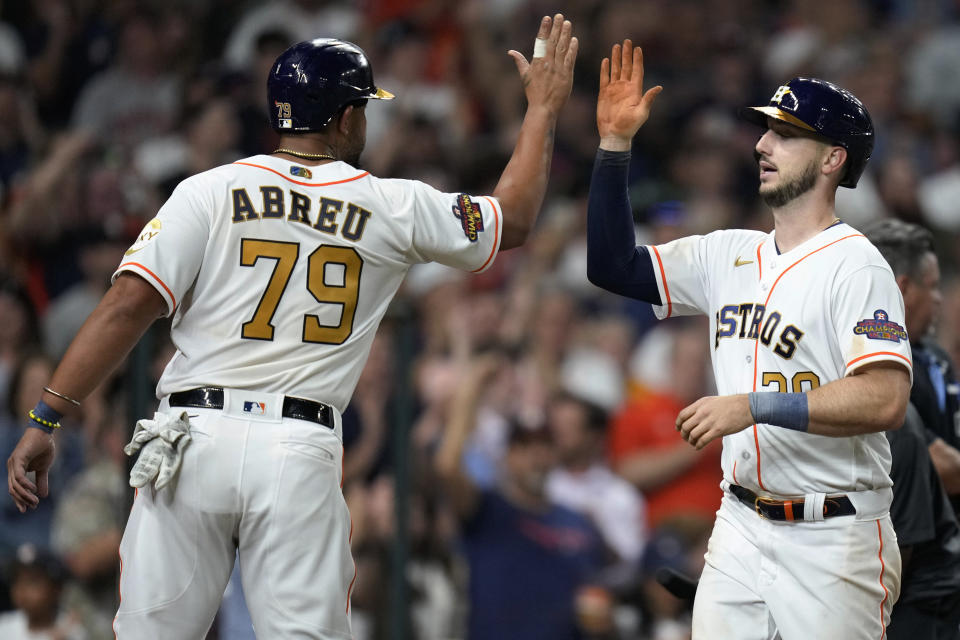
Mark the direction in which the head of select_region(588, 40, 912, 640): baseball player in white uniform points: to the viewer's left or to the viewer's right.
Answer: to the viewer's left

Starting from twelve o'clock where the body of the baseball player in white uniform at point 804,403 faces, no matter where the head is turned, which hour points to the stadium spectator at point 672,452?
The stadium spectator is roughly at 4 o'clock from the baseball player in white uniform.

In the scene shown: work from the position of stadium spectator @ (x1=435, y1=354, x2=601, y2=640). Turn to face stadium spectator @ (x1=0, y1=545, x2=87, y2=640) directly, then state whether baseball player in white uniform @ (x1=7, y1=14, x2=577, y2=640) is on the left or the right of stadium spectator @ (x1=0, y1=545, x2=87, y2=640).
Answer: left

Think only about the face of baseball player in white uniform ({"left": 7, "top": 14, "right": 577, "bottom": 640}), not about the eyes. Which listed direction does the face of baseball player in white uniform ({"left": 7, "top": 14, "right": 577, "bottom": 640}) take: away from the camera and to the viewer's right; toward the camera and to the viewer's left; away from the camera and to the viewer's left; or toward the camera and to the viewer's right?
away from the camera and to the viewer's right

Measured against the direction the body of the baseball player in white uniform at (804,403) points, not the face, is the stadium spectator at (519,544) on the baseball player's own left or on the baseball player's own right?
on the baseball player's own right

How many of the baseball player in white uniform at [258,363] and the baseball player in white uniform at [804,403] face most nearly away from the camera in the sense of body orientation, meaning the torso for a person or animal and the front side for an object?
1

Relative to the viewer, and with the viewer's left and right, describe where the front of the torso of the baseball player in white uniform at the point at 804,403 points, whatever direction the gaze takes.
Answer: facing the viewer and to the left of the viewer

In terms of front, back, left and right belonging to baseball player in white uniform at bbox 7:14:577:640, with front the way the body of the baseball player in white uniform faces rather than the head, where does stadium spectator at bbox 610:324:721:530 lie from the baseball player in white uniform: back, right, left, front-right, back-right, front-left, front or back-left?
front-right

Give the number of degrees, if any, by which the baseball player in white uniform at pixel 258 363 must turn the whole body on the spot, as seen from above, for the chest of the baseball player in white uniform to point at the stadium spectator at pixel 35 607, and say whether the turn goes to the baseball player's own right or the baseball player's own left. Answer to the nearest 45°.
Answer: approximately 45° to the baseball player's own left

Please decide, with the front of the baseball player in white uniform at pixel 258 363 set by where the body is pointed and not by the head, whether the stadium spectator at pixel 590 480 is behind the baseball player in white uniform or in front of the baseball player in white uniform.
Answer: in front

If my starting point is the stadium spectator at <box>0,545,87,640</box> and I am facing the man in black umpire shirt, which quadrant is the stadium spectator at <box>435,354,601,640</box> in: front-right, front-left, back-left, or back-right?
front-left

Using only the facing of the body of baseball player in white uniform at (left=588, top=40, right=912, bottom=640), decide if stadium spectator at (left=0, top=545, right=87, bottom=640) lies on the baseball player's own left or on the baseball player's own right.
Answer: on the baseball player's own right

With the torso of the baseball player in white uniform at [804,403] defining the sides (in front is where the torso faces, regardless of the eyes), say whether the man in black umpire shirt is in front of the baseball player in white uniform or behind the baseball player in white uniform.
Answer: behind

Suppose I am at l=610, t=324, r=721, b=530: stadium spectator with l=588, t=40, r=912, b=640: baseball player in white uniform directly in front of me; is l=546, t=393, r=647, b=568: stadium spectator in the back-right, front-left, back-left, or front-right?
front-right

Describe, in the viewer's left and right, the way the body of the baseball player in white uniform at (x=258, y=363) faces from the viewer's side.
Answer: facing away from the viewer
